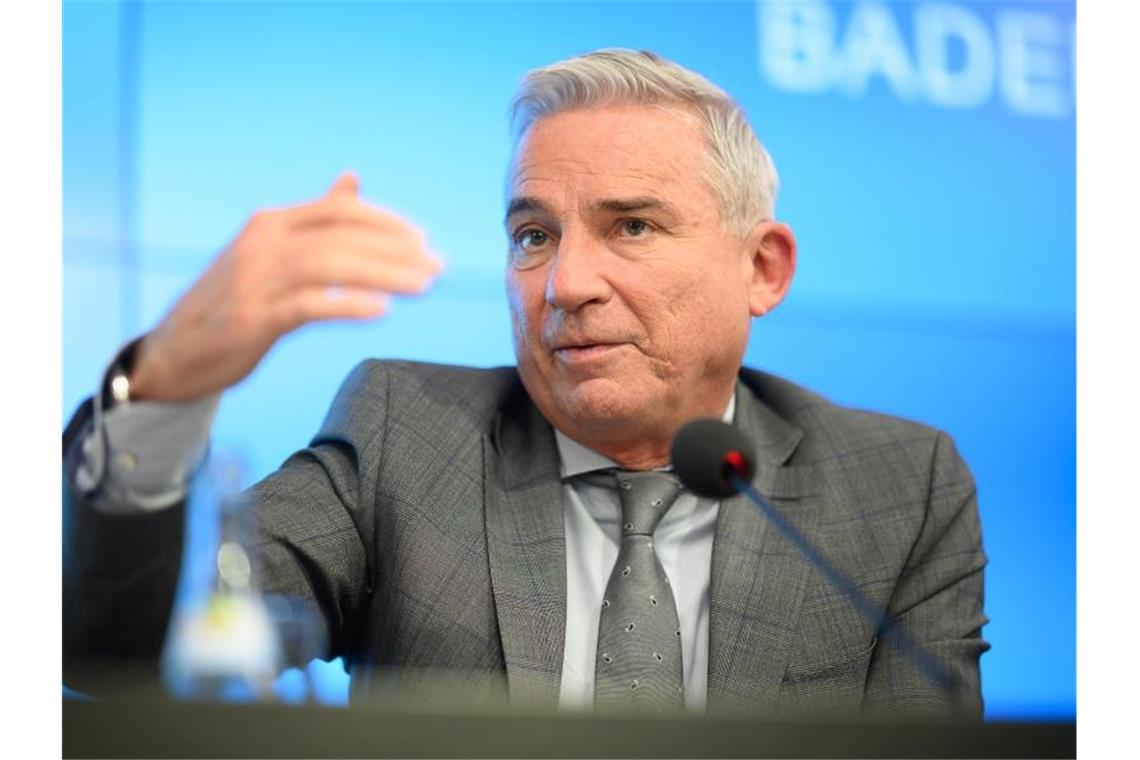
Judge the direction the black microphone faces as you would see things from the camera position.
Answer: facing away from the viewer and to the left of the viewer

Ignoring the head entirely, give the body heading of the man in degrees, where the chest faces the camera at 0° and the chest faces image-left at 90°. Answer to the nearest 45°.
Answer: approximately 0°

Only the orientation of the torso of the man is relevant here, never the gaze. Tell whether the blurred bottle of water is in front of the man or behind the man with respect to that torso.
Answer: in front

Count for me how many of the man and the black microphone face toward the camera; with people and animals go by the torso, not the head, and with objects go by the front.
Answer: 1
